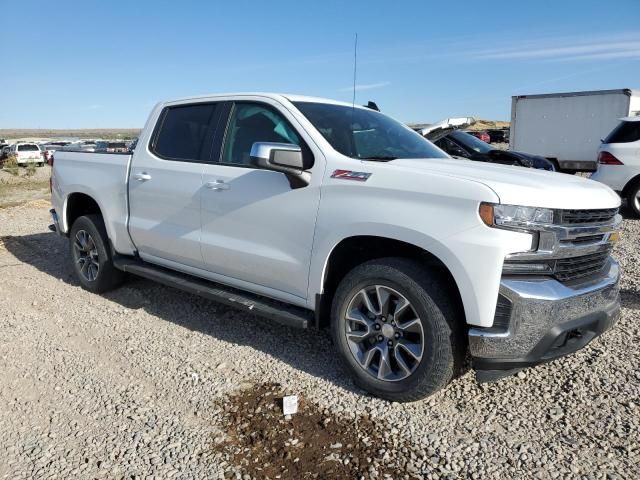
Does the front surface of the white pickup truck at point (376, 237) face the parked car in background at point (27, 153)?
no

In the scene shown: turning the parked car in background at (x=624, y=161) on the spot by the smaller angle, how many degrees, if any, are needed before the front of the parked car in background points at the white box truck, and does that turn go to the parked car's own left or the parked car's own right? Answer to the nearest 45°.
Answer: approximately 90° to the parked car's own left

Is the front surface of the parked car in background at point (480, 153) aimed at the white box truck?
no

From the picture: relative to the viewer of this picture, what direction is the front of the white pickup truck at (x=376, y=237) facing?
facing the viewer and to the right of the viewer

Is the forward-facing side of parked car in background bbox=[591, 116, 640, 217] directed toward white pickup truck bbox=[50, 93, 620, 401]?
no

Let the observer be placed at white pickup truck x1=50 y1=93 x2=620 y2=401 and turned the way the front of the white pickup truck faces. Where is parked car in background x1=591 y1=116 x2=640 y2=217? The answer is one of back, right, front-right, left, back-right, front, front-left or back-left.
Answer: left

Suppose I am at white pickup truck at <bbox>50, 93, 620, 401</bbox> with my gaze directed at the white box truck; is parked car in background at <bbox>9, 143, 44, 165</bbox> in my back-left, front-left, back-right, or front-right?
front-left

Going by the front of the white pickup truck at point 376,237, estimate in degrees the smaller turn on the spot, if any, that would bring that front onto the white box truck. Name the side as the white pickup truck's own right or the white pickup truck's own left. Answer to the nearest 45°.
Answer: approximately 90° to the white pickup truck's own left
